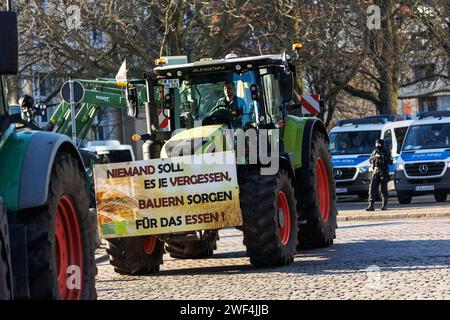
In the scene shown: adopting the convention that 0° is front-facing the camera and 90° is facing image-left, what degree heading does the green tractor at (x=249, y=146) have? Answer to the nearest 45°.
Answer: approximately 45°

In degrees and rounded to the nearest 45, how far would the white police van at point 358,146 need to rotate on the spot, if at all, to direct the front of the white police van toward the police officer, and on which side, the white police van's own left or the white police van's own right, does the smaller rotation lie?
approximately 45° to the white police van's own left

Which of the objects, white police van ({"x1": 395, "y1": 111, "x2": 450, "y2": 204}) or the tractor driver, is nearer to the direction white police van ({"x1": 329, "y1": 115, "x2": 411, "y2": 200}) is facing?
the tractor driver

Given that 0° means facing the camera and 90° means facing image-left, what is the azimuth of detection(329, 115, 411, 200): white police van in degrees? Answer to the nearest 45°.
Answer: approximately 45°
